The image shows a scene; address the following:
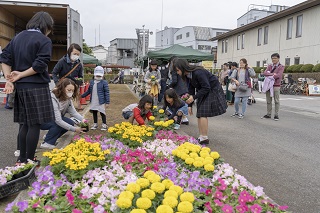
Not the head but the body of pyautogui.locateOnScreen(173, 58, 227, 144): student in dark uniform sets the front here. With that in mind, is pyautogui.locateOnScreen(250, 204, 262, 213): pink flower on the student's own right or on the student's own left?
on the student's own left

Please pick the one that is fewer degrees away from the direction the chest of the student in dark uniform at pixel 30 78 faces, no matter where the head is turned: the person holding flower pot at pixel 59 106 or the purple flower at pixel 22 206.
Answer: the person holding flower pot

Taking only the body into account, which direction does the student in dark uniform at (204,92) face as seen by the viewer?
to the viewer's left

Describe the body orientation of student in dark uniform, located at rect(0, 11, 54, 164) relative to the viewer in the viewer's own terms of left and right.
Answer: facing away from the viewer and to the right of the viewer

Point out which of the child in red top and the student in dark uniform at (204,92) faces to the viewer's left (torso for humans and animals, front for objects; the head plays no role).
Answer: the student in dark uniform

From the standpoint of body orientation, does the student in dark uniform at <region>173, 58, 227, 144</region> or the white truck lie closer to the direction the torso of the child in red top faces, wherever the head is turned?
the student in dark uniform

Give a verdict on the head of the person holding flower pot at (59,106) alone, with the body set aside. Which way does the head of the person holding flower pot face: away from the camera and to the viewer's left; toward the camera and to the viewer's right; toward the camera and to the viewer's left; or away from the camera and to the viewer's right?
toward the camera and to the viewer's right

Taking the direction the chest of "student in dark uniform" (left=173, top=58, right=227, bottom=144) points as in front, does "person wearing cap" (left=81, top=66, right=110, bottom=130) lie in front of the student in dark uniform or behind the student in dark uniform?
in front

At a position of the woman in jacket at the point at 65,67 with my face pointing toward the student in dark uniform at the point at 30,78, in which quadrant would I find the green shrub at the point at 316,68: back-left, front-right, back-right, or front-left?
back-left

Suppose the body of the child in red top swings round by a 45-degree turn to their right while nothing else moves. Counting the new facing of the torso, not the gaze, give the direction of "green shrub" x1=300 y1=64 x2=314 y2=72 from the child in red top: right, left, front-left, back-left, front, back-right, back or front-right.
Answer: back-left

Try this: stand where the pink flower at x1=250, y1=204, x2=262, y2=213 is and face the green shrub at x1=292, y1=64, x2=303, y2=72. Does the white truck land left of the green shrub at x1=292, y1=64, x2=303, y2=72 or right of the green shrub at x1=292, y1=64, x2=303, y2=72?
left

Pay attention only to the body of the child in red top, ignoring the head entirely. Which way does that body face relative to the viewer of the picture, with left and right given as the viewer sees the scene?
facing the viewer and to the right of the viewer

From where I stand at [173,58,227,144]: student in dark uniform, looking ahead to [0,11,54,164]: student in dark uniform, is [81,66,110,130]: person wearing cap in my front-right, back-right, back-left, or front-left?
front-right
